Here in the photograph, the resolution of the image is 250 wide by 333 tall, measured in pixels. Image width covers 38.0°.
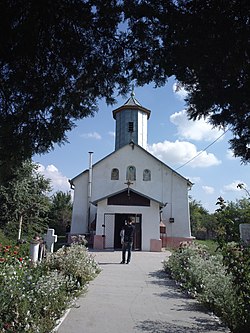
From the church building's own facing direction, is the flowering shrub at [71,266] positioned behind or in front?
in front

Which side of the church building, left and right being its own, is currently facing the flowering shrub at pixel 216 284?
front

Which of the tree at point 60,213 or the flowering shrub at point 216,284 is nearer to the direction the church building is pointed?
the flowering shrub

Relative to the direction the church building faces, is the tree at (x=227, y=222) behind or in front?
in front

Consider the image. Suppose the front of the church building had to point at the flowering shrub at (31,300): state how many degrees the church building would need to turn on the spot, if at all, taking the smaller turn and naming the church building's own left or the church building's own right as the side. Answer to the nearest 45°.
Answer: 0° — it already faces it

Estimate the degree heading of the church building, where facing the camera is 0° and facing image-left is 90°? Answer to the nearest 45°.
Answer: approximately 0°

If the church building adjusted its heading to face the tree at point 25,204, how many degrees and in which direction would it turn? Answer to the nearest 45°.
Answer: approximately 45° to its right

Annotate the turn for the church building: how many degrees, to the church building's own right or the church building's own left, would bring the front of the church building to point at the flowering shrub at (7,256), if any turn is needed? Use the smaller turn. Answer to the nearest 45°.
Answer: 0° — it already faces it

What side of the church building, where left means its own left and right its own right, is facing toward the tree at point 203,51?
front
